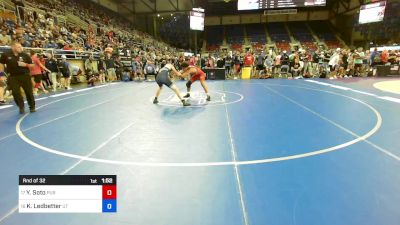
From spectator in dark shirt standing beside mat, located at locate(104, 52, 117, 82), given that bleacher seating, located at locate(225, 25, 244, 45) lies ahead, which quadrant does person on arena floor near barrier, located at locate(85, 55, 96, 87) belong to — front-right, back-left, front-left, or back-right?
back-left

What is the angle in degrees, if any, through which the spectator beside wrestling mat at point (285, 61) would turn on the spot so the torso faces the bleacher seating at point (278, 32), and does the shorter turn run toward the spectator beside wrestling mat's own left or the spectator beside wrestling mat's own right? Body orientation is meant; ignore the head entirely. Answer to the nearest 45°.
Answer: approximately 180°

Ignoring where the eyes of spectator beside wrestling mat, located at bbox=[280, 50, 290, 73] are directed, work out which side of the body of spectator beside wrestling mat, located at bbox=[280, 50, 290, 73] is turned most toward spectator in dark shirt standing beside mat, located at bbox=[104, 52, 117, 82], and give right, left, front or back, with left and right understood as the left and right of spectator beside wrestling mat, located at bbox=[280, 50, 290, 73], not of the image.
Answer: right

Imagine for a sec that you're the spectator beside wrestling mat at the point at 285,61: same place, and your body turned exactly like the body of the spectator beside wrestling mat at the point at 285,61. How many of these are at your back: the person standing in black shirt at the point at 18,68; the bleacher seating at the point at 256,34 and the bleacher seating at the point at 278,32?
2

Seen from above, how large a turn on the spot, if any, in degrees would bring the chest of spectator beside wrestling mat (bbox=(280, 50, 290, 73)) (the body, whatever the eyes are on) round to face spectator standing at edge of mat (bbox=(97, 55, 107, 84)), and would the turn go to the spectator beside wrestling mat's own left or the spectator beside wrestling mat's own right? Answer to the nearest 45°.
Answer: approximately 45° to the spectator beside wrestling mat's own right

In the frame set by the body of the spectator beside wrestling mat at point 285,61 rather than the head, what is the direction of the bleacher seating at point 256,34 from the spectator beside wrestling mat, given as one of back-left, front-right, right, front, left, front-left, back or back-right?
back

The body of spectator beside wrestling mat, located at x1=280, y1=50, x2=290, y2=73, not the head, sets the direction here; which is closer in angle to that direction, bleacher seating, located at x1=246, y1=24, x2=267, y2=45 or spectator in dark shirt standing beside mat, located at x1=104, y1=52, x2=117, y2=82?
the spectator in dark shirt standing beside mat

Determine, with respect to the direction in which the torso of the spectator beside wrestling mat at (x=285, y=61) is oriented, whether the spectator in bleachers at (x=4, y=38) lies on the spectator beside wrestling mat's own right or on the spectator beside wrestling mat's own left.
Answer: on the spectator beside wrestling mat's own right

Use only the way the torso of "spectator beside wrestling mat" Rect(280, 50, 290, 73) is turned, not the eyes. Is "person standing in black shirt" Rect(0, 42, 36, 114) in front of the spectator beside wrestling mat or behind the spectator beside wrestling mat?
in front

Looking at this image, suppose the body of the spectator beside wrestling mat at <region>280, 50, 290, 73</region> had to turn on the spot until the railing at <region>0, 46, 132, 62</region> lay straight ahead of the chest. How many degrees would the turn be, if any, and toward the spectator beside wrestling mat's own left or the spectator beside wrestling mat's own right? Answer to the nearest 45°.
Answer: approximately 45° to the spectator beside wrestling mat's own right

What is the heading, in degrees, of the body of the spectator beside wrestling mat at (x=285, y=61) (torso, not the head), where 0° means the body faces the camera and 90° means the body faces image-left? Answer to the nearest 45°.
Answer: approximately 0°

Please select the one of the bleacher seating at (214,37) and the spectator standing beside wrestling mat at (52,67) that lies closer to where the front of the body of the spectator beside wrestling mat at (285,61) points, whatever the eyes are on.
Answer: the spectator standing beside wrestling mat

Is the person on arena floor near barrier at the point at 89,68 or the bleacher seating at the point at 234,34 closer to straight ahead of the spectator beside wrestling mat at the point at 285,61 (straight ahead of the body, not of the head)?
the person on arena floor near barrier

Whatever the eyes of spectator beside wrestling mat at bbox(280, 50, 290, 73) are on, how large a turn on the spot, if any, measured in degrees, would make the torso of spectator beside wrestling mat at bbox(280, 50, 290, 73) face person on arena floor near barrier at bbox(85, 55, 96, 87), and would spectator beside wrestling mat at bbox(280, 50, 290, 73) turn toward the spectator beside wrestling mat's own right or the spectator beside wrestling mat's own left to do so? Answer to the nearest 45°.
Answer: approximately 45° to the spectator beside wrestling mat's own right

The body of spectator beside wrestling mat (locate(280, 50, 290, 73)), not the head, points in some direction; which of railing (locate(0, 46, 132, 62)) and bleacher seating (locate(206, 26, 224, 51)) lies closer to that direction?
the railing

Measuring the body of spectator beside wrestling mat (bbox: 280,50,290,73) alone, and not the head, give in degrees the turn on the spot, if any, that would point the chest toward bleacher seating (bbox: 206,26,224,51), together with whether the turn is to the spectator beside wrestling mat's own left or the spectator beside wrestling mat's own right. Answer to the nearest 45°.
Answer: approximately 135° to the spectator beside wrestling mat's own right
